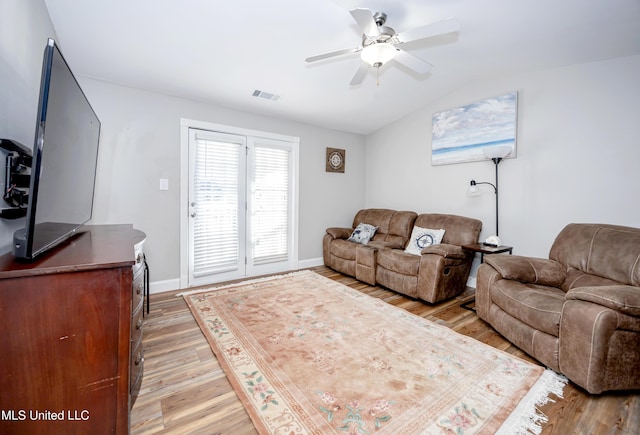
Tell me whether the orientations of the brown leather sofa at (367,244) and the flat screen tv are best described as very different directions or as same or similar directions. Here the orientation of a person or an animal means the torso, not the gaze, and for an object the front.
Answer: very different directions

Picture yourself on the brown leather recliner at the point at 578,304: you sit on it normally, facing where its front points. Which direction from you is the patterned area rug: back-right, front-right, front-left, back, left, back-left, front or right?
front

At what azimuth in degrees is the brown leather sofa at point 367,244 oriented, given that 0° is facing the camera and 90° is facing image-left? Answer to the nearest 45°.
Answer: approximately 45°

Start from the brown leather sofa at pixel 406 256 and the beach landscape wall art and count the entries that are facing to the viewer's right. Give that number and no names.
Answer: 0

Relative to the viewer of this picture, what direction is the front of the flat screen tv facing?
facing to the right of the viewer

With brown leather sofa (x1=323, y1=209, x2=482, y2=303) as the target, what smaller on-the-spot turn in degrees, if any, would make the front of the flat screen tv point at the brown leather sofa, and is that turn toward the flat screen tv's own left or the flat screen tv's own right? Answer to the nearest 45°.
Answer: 0° — it already faces it

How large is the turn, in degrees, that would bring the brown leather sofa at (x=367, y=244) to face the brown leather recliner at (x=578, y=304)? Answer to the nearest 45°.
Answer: approximately 90° to its left

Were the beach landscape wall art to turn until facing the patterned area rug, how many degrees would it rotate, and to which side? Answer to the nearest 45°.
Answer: approximately 45° to its left

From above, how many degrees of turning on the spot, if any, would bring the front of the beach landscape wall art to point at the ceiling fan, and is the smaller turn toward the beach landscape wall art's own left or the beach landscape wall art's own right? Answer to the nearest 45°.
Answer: approximately 45° to the beach landscape wall art's own left

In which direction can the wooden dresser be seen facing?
to the viewer's right

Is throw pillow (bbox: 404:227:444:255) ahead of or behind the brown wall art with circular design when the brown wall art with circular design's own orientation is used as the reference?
ahead

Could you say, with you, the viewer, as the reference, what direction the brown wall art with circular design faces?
facing the viewer and to the right of the viewer

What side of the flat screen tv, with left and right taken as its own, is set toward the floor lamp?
front
